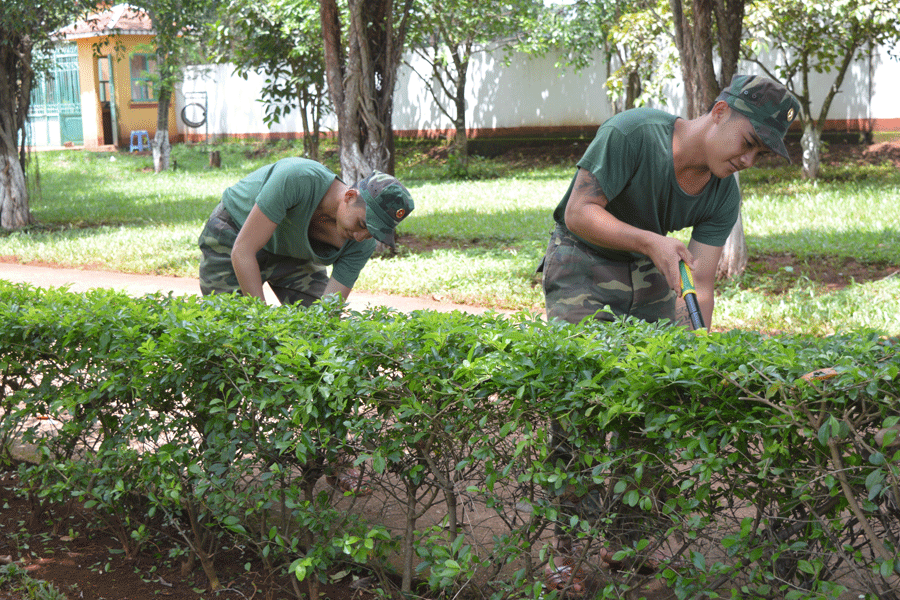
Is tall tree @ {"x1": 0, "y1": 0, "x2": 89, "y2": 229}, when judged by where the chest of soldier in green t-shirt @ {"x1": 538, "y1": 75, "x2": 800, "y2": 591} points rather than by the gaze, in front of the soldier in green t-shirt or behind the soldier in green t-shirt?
behind

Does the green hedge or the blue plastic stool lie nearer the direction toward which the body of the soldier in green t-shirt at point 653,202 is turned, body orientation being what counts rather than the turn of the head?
the green hedge

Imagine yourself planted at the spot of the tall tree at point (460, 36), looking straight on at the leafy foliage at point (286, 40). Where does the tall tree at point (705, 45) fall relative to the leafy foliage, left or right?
left

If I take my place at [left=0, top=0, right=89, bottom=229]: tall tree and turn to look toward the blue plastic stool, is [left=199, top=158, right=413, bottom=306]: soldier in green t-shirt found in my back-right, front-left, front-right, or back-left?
back-right

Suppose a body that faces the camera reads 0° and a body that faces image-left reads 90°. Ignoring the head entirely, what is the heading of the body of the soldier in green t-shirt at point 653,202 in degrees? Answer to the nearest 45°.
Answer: approximately 315°

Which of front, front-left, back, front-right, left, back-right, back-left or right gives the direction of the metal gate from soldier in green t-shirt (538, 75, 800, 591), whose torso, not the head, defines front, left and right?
back

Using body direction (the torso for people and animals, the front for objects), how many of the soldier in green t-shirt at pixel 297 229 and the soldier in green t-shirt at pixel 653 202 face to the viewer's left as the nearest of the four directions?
0

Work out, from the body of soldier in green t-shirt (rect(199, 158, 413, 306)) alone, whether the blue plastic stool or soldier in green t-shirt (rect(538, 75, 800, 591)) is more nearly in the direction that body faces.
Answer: the soldier in green t-shirt

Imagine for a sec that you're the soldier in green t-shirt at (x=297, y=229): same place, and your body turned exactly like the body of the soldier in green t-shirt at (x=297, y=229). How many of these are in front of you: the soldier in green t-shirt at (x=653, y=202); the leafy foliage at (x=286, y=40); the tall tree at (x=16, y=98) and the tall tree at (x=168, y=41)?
1
